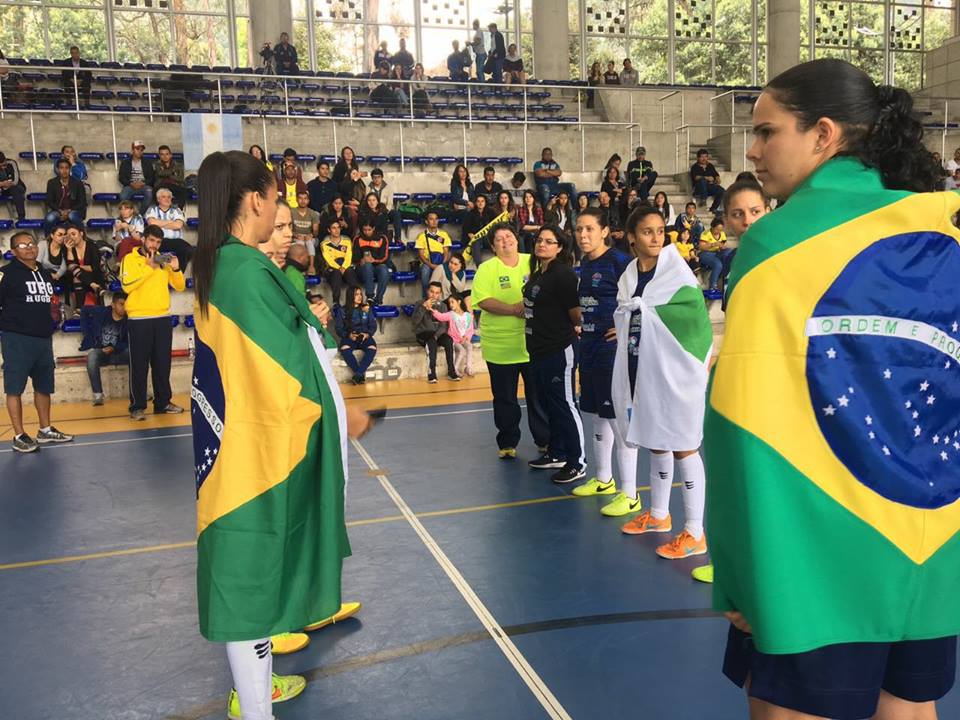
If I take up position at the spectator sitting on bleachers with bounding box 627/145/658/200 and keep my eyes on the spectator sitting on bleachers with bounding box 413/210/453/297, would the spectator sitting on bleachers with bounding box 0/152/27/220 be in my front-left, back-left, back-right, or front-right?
front-right

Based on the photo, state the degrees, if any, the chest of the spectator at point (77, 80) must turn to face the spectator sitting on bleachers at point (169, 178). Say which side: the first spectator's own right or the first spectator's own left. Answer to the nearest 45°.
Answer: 0° — they already face them

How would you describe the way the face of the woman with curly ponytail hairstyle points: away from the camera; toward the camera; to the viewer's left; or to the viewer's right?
to the viewer's left

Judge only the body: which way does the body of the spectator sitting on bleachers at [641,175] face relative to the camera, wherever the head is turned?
toward the camera

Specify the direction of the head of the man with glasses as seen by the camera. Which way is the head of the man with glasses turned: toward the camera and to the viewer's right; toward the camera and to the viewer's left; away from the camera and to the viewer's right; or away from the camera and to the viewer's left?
toward the camera and to the viewer's right

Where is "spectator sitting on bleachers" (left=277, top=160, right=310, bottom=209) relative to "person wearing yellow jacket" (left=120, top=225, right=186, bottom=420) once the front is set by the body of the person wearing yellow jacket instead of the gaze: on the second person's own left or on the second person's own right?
on the second person's own left

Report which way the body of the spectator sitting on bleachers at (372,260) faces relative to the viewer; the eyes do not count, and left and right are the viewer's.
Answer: facing the viewer

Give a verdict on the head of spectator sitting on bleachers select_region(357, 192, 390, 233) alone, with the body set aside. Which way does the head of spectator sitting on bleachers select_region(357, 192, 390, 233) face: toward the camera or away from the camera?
toward the camera

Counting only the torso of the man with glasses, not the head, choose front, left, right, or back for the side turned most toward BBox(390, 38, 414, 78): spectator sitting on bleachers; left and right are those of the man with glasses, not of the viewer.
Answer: left

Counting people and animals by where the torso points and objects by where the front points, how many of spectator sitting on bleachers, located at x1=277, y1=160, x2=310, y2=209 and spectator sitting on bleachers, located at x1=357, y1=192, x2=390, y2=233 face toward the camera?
2

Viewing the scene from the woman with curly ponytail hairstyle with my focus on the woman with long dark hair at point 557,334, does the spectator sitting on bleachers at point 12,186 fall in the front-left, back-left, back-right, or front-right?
front-left

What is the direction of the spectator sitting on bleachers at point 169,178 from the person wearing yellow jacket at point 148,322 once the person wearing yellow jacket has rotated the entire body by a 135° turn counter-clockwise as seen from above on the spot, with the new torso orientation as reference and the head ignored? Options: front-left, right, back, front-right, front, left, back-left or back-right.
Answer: front

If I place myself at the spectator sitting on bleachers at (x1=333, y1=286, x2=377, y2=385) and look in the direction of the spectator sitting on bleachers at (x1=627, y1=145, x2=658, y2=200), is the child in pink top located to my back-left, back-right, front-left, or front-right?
front-right

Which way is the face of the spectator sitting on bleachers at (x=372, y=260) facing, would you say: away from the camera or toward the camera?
toward the camera

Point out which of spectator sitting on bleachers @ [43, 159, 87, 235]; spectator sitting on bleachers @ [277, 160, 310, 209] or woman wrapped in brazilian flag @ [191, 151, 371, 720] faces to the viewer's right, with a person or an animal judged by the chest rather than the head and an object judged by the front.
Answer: the woman wrapped in brazilian flag

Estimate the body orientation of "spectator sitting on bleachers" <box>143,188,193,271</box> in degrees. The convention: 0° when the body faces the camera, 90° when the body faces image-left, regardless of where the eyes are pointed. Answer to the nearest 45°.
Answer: approximately 315°

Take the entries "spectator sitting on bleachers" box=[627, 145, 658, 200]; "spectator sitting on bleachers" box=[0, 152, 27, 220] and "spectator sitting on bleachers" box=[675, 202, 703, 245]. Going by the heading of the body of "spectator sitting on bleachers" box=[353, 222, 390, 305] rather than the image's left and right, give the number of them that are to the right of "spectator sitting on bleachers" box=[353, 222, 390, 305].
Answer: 1

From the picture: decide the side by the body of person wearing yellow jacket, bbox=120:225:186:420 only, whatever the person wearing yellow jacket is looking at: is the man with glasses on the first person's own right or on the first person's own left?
on the first person's own right

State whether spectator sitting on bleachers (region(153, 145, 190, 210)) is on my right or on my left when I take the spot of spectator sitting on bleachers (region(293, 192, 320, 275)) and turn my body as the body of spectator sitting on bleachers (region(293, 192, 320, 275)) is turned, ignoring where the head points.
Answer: on my right

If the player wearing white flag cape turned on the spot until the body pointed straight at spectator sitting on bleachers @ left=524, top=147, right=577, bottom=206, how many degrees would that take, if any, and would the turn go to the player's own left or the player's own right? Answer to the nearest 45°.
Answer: approximately 135° to the player's own right
